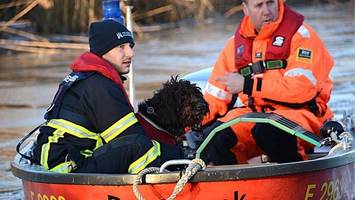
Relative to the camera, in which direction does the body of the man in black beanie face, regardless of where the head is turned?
to the viewer's right

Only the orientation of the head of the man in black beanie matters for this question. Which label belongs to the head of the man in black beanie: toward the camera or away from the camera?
toward the camera

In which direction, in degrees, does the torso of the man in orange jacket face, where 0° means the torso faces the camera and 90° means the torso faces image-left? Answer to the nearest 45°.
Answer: approximately 45°

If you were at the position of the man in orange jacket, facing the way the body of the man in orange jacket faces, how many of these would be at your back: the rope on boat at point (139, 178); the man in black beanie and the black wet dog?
0

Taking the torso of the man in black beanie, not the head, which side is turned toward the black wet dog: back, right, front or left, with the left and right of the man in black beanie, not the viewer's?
front

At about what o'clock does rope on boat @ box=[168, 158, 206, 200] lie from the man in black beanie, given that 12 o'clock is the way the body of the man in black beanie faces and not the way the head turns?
The rope on boat is roughly at 1 o'clock from the man in black beanie.

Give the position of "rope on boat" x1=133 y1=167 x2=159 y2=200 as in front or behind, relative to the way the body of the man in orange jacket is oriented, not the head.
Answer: in front

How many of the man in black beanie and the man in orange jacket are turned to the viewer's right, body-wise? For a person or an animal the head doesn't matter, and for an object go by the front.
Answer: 1
